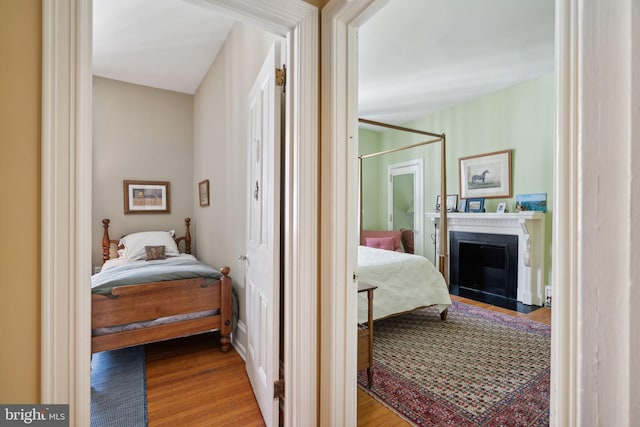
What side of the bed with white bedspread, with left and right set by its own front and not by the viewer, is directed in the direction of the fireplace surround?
left

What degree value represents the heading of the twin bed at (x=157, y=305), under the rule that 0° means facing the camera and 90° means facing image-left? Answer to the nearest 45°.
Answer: approximately 0°

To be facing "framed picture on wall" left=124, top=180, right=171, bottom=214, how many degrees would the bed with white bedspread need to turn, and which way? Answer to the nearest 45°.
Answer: approximately 135° to its right

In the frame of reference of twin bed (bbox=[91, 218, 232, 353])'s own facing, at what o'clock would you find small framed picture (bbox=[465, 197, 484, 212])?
The small framed picture is roughly at 9 o'clock from the twin bed.

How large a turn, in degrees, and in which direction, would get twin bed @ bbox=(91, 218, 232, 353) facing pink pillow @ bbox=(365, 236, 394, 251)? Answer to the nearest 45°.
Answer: approximately 90° to its left

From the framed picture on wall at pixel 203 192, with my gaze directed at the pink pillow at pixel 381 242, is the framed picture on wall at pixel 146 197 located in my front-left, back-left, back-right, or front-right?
back-left

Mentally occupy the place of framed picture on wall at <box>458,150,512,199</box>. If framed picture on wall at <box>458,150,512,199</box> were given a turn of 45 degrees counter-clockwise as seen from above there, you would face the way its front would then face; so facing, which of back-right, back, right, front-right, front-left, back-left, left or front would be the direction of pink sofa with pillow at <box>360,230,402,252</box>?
right

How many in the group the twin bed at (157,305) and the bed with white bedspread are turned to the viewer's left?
0
